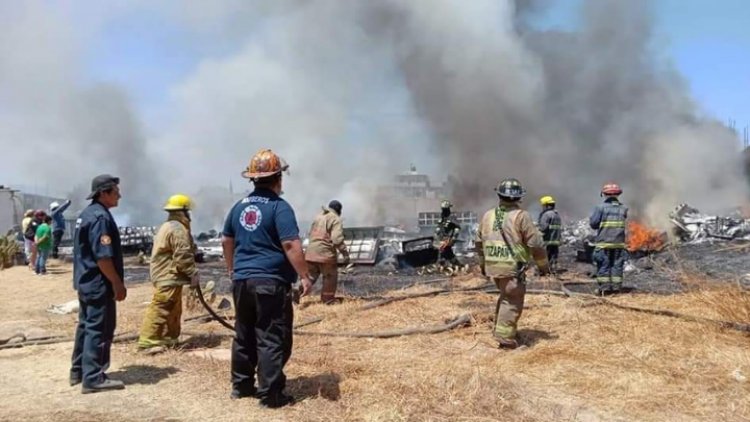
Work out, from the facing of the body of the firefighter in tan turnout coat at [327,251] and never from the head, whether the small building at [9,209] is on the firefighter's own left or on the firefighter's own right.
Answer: on the firefighter's own left

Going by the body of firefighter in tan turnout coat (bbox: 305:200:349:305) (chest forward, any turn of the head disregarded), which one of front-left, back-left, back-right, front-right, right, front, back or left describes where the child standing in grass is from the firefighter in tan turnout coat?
left

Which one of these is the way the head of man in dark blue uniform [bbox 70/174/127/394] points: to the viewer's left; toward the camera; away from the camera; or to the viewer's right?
to the viewer's right

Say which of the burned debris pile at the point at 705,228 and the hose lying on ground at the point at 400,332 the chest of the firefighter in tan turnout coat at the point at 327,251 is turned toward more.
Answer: the burned debris pile

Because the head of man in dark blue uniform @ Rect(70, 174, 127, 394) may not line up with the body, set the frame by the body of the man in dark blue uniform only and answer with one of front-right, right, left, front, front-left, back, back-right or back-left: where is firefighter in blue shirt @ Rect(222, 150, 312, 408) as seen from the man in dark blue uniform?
front-right

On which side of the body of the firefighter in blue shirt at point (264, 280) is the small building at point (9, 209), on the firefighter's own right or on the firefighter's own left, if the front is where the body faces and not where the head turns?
on the firefighter's own left

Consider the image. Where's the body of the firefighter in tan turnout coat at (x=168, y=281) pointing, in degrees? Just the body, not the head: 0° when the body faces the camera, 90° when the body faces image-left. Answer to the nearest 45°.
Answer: approximately 225°

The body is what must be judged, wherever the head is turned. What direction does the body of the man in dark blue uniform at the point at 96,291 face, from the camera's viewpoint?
to the viewer's right

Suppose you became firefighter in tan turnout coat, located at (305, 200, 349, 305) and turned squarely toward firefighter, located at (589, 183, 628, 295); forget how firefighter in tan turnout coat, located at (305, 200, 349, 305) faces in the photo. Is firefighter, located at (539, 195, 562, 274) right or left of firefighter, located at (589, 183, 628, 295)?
left

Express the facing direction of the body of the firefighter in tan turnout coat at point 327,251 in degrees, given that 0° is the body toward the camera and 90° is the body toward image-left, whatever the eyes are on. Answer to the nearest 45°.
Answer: approximately 225°
